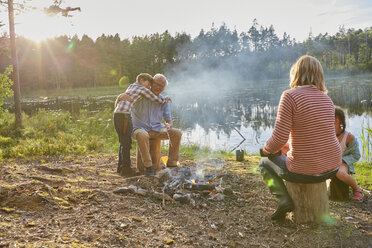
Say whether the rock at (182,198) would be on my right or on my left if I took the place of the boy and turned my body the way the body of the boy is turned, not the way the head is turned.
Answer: on my right

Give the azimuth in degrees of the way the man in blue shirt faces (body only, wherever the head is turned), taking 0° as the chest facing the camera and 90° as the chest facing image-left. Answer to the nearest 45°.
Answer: approximately 315°

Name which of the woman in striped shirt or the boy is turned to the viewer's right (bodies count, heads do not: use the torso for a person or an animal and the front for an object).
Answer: the boy

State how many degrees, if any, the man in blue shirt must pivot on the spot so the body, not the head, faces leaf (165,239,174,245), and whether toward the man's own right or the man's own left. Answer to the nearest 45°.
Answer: approximately 45° to the man's own right

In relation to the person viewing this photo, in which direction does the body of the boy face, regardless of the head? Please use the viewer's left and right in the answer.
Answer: facing to the right of the viewer

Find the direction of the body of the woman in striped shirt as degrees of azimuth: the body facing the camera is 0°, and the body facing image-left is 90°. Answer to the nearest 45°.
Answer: approximately 135°

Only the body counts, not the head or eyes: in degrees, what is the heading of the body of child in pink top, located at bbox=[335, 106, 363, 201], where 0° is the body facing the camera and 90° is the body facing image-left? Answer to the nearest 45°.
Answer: approximately 45°

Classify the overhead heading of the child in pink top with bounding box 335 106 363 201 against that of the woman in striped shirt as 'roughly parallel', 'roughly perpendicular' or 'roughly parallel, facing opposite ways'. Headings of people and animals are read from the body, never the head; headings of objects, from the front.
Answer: roughly perpendicular
